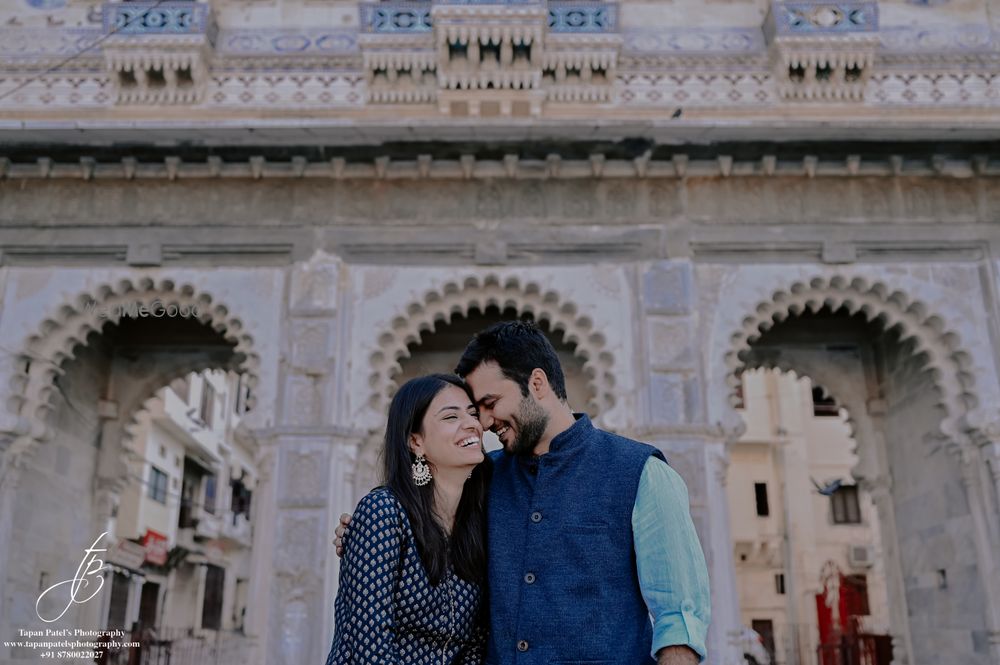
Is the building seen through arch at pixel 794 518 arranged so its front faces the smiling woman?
yes

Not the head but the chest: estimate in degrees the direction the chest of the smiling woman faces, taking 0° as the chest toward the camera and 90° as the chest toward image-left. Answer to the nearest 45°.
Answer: approximately 315°

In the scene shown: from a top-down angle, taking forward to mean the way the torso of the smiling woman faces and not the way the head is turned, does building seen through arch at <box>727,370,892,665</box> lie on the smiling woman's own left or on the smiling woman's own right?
on the smiling woman's own left
